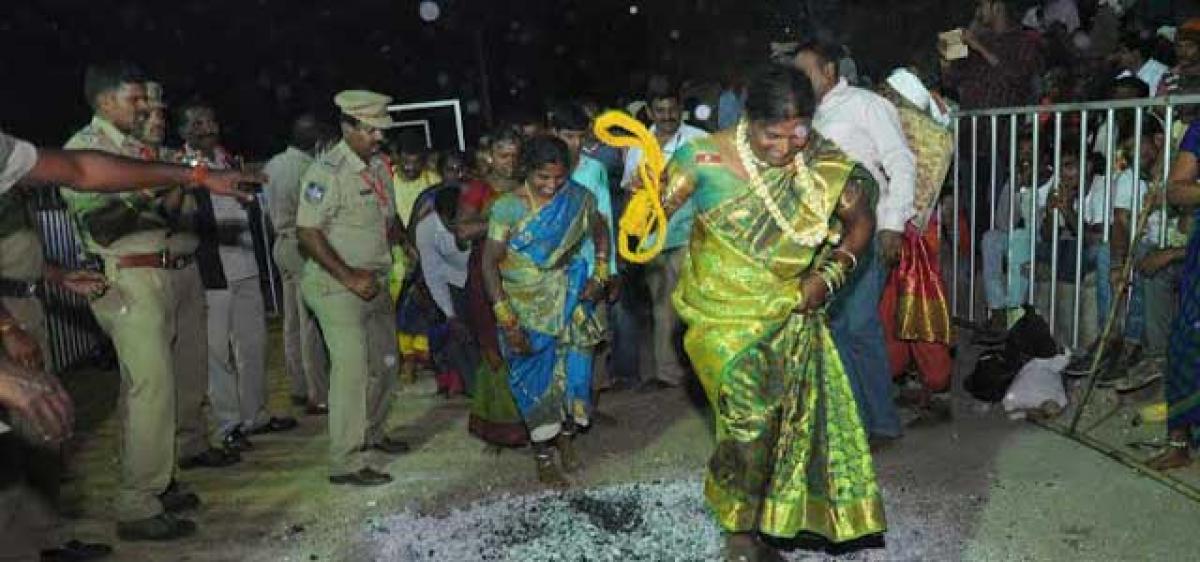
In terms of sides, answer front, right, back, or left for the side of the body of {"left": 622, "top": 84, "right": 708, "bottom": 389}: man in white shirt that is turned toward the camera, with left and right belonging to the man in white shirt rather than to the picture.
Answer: front

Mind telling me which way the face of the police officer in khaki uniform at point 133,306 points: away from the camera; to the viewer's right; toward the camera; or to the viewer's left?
to the viewer's right

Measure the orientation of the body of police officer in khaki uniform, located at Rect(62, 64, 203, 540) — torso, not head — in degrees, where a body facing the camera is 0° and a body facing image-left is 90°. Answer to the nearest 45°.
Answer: approximately 270°

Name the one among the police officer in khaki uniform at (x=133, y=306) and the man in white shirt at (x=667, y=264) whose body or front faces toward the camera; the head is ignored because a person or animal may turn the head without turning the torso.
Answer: the man in white shirt

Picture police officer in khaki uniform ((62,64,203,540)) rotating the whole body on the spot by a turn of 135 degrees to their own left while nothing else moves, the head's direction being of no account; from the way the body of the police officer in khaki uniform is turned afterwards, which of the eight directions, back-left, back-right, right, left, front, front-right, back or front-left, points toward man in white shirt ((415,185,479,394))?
right

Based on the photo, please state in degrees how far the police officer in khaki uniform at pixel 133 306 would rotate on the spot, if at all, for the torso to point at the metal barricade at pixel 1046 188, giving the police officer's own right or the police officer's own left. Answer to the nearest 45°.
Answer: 0° — they already face it

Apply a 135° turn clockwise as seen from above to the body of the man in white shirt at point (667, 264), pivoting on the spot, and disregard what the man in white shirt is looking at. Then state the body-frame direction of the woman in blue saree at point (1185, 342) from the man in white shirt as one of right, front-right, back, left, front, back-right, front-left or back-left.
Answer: back

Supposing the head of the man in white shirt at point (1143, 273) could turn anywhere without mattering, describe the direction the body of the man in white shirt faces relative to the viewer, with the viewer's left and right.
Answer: facing the viewer and to the left of the viewer

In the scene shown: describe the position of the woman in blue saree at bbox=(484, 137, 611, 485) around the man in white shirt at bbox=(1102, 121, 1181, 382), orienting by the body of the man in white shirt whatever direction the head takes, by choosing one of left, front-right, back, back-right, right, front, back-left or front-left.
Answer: front

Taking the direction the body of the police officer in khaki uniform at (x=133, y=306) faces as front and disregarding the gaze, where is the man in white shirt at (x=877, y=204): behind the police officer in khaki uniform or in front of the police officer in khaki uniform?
in front

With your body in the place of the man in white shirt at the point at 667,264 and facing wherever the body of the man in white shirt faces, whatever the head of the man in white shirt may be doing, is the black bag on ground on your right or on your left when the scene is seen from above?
on your left

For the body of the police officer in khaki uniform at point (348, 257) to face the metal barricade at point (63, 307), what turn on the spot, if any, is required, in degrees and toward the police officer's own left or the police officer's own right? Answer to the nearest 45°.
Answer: approximately 180°

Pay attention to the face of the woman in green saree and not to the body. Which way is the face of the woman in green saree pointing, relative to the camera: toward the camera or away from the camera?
toward the camera
